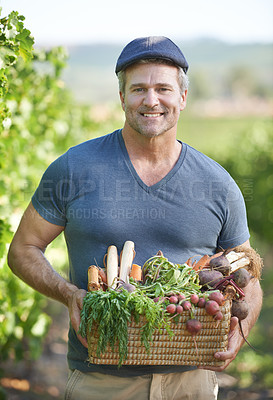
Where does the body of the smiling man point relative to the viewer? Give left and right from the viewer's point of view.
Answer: facing the viewer

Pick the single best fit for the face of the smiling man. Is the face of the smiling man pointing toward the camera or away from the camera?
toward the camera
